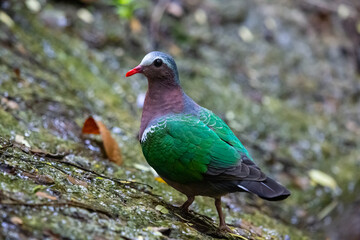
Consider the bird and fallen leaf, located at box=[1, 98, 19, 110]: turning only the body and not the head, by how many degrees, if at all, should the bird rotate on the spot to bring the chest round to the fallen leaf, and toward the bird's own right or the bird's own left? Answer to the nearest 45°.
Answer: approximately 45° to the bird's own right

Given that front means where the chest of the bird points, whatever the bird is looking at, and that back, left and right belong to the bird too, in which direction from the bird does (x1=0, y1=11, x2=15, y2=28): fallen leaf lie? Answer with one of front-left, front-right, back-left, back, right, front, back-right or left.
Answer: front-right

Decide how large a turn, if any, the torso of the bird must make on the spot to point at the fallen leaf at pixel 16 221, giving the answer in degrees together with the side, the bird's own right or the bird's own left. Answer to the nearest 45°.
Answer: approximately 45° to the bird's own left

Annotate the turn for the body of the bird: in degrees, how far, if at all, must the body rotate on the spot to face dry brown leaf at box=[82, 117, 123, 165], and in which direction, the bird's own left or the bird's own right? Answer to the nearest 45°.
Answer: approximately 45° to the bird's own right

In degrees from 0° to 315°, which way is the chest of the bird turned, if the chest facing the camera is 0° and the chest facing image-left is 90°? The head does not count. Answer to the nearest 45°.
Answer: approximately 90°

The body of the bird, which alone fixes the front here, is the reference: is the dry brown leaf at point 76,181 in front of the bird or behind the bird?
in front

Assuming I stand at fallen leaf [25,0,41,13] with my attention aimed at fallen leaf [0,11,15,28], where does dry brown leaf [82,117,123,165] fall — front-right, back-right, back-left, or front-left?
front-left

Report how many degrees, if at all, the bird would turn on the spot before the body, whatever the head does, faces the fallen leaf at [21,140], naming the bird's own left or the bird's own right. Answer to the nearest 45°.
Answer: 0° — it already faces it

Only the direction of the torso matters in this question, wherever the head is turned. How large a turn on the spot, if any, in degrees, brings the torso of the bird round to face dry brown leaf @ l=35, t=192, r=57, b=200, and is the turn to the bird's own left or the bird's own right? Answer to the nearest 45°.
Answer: approximately 45° to the bird's own left
